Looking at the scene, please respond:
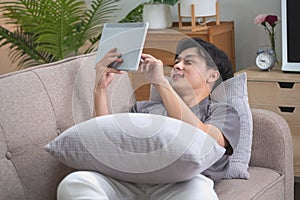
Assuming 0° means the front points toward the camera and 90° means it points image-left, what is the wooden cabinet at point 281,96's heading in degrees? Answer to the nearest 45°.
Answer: approximately 0°

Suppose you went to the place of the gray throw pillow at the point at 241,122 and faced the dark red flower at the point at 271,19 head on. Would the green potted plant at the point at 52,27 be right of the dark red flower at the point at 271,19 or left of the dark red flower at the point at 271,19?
left

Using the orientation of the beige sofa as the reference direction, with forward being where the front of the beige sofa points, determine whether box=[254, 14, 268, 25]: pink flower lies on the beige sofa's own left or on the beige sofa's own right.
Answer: on the beige sofa's own left

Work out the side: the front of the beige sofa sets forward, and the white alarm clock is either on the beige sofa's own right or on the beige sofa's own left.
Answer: on the beige sofa's own left

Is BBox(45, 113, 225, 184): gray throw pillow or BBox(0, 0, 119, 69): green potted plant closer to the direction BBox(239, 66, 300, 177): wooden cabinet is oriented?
the gray throw pillow

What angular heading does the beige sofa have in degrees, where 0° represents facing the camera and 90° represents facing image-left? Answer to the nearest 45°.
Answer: approximately 315°
